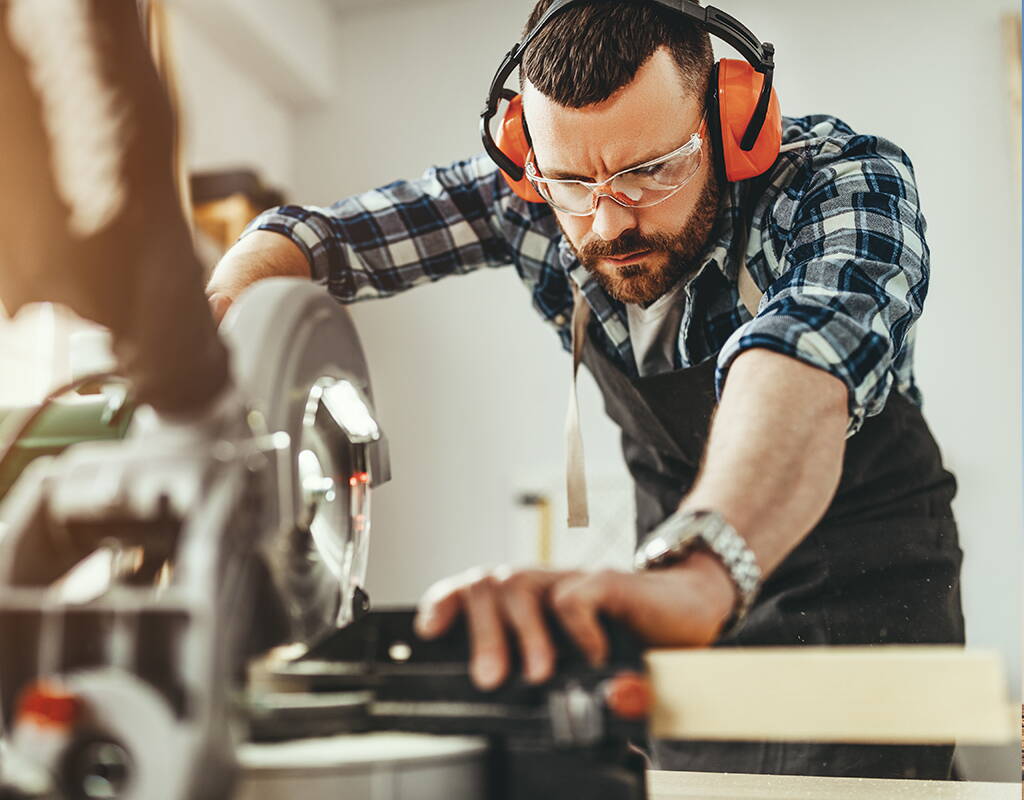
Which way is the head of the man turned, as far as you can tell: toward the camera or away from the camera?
toward the camera

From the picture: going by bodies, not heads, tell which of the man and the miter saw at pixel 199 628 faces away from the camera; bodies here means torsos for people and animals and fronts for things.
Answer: the miter saw

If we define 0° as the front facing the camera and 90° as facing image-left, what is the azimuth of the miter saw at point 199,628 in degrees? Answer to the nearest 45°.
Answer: approximately 180°

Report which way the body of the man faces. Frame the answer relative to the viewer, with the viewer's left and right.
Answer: facing the viewer and to the left of the viewer

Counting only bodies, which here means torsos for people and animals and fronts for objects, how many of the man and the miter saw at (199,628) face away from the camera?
1
